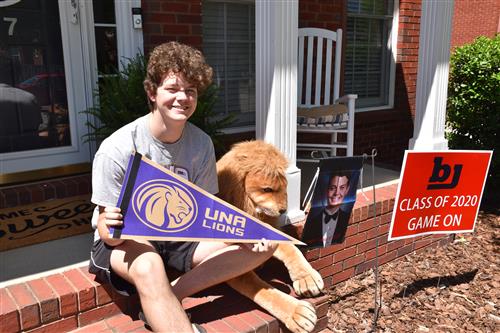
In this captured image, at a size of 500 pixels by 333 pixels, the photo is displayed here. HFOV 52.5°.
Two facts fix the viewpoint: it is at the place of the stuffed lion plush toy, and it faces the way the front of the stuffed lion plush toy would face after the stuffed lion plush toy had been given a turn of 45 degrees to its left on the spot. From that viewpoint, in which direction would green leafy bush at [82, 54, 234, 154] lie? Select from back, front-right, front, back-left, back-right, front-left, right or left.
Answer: back-left

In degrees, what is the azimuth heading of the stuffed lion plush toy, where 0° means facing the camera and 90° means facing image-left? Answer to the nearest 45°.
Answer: approximately 315°

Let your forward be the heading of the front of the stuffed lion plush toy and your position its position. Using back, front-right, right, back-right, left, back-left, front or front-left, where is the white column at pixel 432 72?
left

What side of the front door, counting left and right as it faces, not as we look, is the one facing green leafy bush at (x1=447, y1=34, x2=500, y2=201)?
left

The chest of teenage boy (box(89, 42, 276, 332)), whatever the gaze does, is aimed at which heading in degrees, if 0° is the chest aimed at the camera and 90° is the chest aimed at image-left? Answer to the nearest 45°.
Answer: approximately 315°
